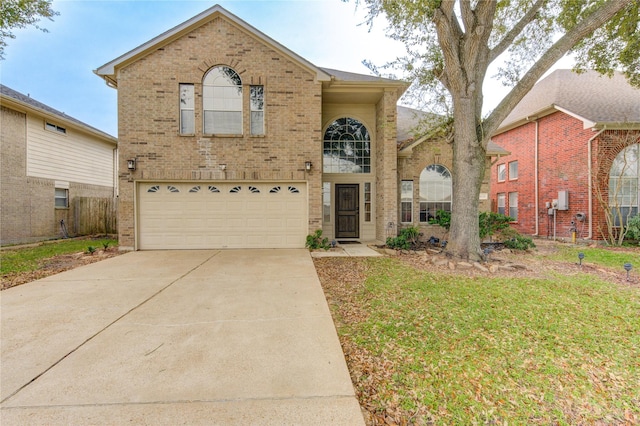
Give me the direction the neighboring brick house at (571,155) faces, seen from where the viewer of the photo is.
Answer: facing the viewer and to the right of the viewer

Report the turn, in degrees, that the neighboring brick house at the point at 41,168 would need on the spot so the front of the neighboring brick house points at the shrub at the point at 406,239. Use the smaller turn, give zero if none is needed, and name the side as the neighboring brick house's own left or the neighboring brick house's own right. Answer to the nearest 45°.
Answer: approximately 90° to the neighboring brick house's own left

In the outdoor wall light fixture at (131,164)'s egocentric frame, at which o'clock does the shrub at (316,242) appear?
The shrub is roughly at 10 o'clock from the outdoor wall light fixture.

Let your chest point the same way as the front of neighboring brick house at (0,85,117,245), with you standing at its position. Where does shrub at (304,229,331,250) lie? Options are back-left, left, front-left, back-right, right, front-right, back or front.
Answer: left

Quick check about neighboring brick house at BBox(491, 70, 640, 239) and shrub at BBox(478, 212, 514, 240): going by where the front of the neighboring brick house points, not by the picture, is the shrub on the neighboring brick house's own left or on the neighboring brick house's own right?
on the neighboring brick house's own right

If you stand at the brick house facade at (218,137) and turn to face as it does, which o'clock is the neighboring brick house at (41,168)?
The neighboring brick house is roughly at 4 o'clock from the brick house facade.

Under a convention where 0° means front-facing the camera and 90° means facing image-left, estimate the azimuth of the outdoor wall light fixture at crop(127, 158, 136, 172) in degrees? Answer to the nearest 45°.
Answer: approximately 0°

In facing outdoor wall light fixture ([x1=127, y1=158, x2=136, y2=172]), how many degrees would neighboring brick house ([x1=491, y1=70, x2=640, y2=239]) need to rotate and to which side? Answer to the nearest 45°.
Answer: approximately 90° to its right
